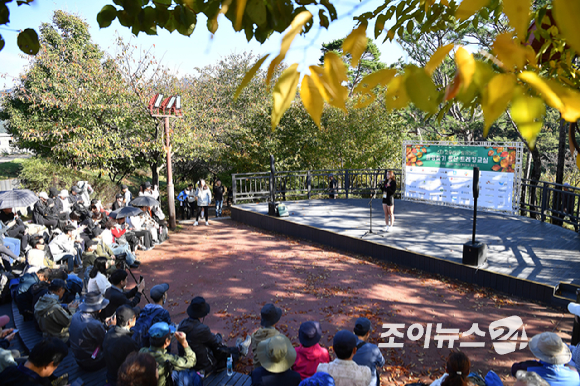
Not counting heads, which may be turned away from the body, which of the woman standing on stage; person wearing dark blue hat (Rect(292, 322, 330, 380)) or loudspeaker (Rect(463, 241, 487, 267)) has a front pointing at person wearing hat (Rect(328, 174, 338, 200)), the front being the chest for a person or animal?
the person wearing dark blue hat

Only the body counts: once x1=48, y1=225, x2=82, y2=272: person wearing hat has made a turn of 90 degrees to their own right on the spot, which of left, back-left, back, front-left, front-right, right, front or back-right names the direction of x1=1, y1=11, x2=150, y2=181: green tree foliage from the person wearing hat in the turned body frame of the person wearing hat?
back

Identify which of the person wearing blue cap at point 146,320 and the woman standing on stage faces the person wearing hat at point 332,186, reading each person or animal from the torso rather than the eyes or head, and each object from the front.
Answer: the person wearing blue cap

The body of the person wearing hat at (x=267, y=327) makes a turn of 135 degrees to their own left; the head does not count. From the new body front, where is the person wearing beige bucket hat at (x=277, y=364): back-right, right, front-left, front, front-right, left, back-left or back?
left

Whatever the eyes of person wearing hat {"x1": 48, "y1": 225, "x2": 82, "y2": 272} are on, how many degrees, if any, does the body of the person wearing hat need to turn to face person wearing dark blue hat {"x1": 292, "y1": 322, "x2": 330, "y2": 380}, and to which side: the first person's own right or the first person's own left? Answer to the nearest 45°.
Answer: approximately 90° to the first person's own right

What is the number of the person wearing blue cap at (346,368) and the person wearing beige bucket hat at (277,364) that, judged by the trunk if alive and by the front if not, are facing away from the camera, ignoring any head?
2

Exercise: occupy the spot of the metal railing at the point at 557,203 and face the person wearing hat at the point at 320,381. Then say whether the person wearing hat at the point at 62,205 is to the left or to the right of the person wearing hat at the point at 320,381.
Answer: right

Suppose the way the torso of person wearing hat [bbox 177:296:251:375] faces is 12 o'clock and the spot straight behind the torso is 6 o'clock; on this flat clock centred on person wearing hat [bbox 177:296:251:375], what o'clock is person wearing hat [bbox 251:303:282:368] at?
person wearing hat [bbox 251:303:282:368] is roughly at 2 o'clock from person wearing hat [bbox 177:296:251:375].

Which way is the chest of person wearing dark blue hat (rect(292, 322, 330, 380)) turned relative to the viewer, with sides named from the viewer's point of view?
facing away from the viewer

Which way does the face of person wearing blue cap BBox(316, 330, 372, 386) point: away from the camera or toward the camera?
away from the camera

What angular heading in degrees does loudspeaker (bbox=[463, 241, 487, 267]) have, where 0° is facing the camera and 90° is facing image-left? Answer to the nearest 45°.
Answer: approximately 45°

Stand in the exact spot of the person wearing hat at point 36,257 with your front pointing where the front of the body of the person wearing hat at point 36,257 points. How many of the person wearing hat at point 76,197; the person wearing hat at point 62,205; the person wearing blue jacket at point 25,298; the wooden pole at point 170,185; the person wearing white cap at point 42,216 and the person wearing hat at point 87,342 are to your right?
2

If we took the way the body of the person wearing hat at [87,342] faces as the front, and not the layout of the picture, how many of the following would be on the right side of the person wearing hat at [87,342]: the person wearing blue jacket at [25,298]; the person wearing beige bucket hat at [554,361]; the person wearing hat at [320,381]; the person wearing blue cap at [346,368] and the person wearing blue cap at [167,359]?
4

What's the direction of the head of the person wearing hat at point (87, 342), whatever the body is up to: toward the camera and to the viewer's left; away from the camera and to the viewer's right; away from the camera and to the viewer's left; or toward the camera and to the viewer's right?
away from the camera and to the viewer's right

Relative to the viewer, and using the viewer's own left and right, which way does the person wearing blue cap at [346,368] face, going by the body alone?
facing away from the viewer

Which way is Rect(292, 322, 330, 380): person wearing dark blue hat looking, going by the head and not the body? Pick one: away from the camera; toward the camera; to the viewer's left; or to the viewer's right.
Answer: away from the camera

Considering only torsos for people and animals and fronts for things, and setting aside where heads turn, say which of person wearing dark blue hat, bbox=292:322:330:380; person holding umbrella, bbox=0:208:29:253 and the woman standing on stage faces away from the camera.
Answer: the person wearing dark blue hat
